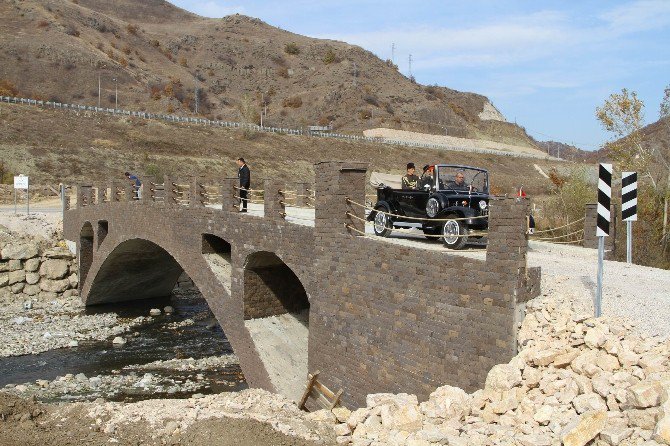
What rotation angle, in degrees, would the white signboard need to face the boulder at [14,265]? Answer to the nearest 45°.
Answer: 0° — it already faces it

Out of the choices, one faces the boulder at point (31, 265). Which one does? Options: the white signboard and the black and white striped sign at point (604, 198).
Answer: the white signboard
